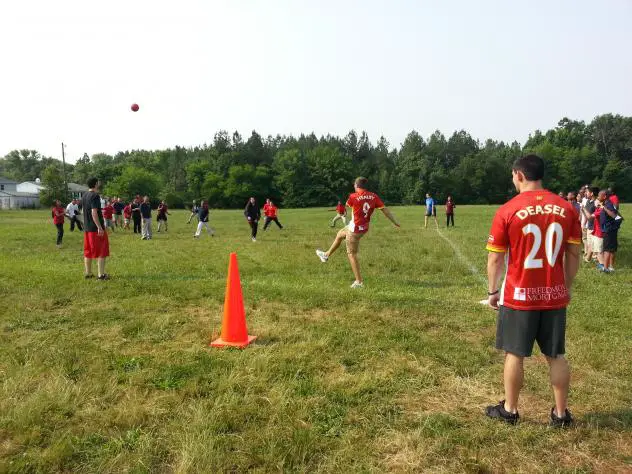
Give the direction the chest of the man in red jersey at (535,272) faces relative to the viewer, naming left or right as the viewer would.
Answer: facing away from the viewer and to the left of the viewer

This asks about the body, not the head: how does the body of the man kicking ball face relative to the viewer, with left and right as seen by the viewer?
facing away from the viewer and to the left of the viewer

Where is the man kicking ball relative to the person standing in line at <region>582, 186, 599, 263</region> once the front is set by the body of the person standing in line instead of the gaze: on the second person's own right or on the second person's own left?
on the second person's own left

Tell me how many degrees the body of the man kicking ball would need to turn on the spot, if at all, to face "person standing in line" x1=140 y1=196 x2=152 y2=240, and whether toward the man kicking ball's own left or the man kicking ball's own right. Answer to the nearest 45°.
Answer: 0° — they already face them

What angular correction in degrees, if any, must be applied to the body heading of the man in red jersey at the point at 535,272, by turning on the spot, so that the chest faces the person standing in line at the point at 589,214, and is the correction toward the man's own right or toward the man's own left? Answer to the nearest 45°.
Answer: approximately 45° to the man's own right

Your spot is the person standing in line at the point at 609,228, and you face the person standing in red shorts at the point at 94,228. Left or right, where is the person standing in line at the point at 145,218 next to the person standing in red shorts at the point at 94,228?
right

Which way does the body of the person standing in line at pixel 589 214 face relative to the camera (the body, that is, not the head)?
to the viewer's left

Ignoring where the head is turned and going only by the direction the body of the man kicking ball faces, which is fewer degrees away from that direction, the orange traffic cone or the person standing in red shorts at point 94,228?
the person standing in red shorts
